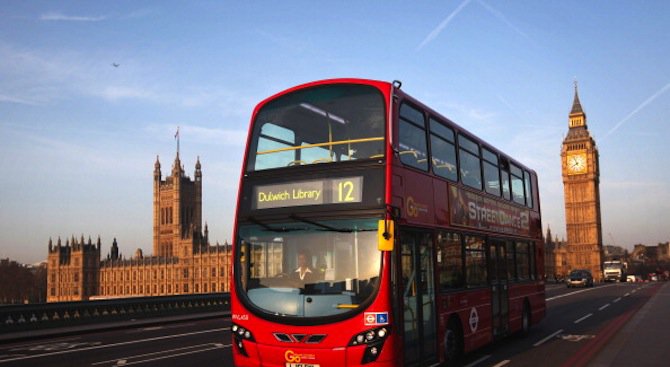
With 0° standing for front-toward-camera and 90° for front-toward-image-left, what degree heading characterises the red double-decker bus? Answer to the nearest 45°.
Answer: approximately 45°

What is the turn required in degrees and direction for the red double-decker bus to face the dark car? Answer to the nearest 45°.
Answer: approximately 135° to its right
